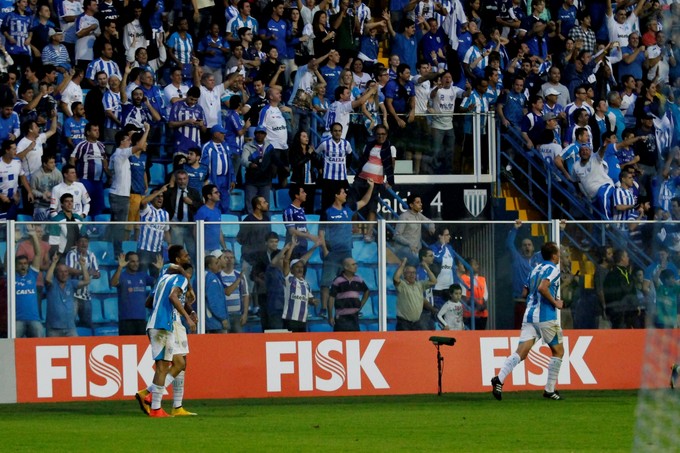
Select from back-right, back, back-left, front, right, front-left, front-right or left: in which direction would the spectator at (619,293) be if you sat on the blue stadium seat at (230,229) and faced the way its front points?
left

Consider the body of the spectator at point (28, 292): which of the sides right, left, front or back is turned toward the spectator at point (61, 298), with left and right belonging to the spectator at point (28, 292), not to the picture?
left

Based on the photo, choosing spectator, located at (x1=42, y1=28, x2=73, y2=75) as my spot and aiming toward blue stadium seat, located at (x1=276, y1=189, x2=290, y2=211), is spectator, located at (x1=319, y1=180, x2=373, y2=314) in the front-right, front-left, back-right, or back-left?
front-right

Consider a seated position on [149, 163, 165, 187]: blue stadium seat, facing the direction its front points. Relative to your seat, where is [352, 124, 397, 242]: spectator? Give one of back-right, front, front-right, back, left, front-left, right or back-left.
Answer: left

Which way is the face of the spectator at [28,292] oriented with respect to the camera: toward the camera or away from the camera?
toward the camera

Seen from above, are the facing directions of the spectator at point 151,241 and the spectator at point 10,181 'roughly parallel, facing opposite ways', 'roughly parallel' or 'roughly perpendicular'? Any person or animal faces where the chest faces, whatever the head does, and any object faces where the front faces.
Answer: roughly parallel

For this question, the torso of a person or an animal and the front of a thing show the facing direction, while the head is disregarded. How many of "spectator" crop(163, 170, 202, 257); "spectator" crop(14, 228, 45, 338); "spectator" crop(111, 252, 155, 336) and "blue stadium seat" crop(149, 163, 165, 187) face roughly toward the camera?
4

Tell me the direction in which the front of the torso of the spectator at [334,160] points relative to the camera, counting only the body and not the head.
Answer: toward the camera

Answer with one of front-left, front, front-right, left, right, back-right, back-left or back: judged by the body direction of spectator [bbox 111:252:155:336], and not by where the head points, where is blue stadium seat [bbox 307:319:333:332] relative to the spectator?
left

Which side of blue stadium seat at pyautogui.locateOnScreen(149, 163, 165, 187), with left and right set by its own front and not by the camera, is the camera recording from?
front

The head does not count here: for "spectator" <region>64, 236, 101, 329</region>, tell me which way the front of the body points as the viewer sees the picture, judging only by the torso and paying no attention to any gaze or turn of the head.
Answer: toward the camera

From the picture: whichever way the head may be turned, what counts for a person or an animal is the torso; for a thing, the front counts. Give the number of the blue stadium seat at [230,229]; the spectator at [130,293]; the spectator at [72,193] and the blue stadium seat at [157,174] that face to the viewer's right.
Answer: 0

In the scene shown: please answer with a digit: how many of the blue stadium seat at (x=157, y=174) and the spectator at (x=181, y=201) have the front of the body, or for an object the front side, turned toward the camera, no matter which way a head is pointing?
2

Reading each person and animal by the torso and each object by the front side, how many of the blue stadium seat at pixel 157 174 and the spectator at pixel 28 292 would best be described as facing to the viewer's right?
0
